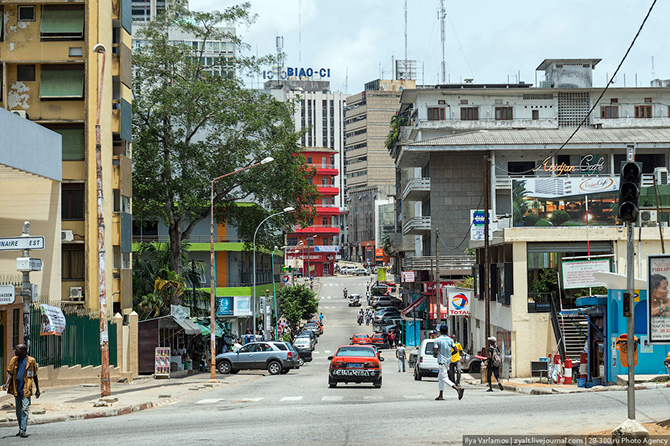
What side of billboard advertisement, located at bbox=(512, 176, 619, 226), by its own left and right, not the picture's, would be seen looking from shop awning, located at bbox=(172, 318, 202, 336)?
right

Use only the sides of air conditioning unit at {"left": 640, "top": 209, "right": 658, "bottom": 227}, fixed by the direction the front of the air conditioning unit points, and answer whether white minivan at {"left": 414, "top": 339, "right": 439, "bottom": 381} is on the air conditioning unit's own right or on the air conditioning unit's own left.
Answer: on the air conditioning unit's own right

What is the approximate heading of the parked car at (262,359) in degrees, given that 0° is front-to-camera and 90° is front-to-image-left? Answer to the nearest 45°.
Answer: approximately 90°

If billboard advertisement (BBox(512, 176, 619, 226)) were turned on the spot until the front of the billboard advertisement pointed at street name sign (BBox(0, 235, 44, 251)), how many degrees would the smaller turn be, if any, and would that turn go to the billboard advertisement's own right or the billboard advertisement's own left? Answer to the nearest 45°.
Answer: approximately 45° to the billboard advertisement's own right
